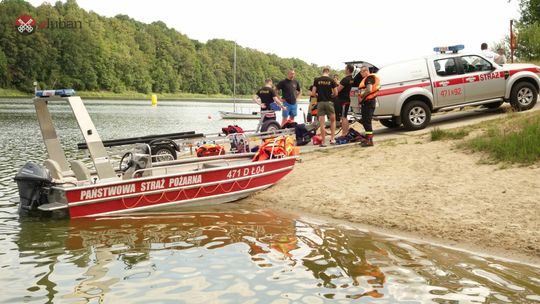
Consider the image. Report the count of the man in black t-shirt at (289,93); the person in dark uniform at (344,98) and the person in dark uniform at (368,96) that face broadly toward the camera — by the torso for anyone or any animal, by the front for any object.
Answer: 1

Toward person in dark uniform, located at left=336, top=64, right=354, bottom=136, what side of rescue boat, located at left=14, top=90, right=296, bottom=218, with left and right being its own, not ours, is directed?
front

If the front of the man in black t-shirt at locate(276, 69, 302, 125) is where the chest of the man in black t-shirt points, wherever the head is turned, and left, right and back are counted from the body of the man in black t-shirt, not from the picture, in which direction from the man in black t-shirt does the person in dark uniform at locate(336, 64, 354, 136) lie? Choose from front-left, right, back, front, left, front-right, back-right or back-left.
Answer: front-left

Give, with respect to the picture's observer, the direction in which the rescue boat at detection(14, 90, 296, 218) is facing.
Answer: facing away from the viewer and to the right of the viewer

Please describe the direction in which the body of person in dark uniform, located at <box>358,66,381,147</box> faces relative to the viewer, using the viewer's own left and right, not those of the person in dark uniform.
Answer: facing to the left of the viewer

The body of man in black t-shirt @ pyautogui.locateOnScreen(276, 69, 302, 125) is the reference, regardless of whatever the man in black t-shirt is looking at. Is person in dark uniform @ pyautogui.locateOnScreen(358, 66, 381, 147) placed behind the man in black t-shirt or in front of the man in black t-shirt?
in front

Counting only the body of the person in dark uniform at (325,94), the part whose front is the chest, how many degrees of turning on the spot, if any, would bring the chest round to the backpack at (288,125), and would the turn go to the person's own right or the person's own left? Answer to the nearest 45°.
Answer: approximately 45° to the person's own left

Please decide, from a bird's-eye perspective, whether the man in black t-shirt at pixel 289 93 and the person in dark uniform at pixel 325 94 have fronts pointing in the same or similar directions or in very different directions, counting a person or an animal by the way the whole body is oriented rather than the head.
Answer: very different directions

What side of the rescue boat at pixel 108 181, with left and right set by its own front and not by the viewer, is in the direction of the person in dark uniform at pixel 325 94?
front

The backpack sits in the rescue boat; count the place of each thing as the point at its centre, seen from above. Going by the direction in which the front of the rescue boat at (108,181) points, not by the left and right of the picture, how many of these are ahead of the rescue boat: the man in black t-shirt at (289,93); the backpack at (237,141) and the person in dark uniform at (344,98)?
3

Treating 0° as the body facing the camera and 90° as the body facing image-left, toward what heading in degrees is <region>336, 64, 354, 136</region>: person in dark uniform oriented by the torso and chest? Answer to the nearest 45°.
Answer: approximately 90°

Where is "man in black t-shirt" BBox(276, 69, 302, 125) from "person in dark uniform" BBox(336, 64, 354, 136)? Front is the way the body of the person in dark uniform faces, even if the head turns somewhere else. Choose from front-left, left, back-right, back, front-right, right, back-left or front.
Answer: front-right
